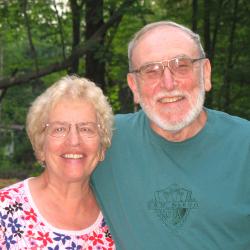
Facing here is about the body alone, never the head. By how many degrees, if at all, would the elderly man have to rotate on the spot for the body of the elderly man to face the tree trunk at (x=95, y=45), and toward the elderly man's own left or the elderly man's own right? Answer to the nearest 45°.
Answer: approximately 180°

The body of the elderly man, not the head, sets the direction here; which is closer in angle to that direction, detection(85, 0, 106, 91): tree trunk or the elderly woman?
the elderly woman

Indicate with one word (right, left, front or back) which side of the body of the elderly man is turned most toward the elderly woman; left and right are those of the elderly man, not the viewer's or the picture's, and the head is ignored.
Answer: right

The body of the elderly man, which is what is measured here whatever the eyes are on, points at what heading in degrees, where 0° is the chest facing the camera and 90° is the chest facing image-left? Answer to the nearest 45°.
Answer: approximately 0°
